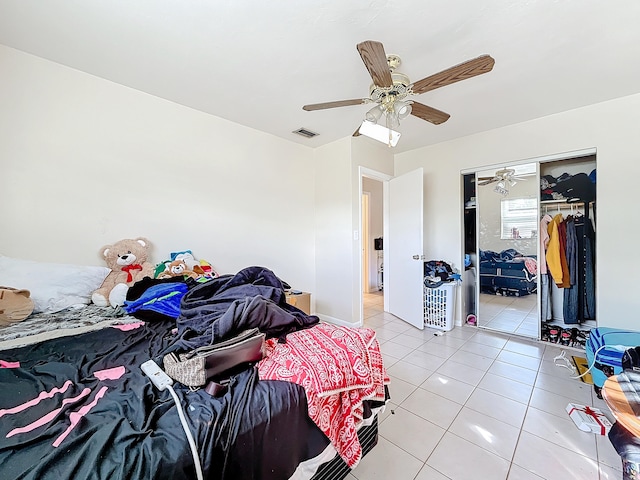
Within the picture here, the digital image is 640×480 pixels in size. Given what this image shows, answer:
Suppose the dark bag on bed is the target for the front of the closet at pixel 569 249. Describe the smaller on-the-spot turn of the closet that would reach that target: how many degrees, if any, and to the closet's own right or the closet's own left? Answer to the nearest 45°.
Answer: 0° — it already faces it

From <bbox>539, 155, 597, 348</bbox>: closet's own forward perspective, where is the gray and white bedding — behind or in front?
in front

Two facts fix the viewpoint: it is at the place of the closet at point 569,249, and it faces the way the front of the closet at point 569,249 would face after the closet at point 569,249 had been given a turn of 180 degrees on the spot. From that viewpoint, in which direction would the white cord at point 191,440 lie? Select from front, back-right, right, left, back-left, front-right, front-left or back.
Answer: back

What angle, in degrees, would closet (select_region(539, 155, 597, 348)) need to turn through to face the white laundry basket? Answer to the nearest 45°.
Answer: approximately 45° to its right

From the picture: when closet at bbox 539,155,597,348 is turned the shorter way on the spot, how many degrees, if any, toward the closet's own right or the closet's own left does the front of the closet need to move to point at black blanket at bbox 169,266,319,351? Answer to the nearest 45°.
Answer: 0° — it already faces it

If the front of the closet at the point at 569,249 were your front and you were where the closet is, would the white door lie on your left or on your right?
on your right

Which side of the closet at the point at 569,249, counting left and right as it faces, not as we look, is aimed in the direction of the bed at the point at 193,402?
front
